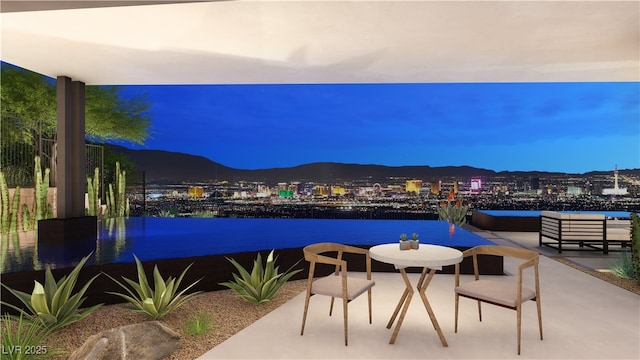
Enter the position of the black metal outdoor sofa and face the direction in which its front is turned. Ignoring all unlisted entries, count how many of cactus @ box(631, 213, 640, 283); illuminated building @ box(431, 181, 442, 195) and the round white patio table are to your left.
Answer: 1

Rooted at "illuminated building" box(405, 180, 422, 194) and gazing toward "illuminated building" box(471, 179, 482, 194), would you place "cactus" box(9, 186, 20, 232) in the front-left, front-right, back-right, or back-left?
back-right

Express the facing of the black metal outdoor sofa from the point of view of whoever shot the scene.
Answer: facing away from the viewer and to the right of the viewer
